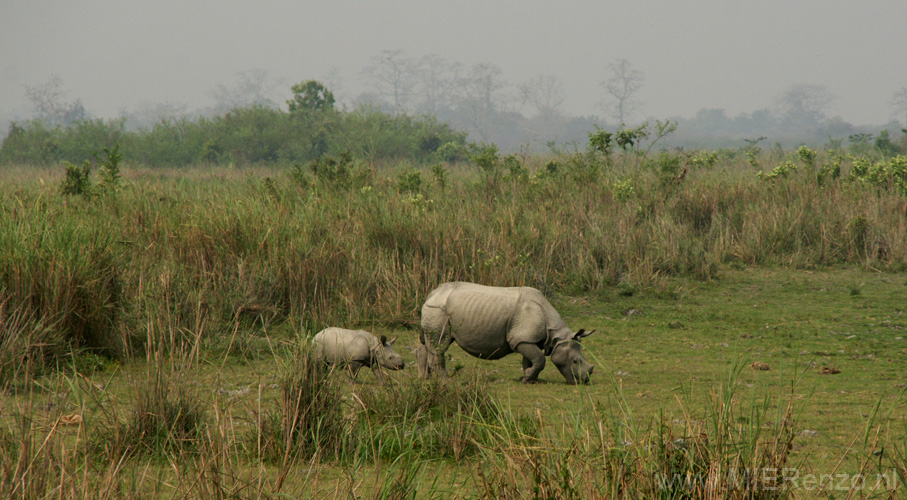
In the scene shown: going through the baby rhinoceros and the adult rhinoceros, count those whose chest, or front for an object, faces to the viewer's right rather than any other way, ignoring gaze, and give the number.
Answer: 2

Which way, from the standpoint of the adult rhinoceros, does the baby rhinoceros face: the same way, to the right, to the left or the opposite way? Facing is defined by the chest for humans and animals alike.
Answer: the same way

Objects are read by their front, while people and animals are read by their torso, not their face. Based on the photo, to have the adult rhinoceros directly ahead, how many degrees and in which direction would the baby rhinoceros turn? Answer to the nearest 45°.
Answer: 0° — it already faces it

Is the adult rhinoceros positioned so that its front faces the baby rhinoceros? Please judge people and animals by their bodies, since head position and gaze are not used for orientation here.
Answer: no

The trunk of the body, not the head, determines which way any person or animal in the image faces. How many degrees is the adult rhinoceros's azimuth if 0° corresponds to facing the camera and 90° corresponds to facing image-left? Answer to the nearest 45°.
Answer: approximately 270°

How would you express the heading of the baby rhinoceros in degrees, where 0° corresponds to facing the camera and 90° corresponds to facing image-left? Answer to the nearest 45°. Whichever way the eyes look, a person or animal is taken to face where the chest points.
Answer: approximately 270°
